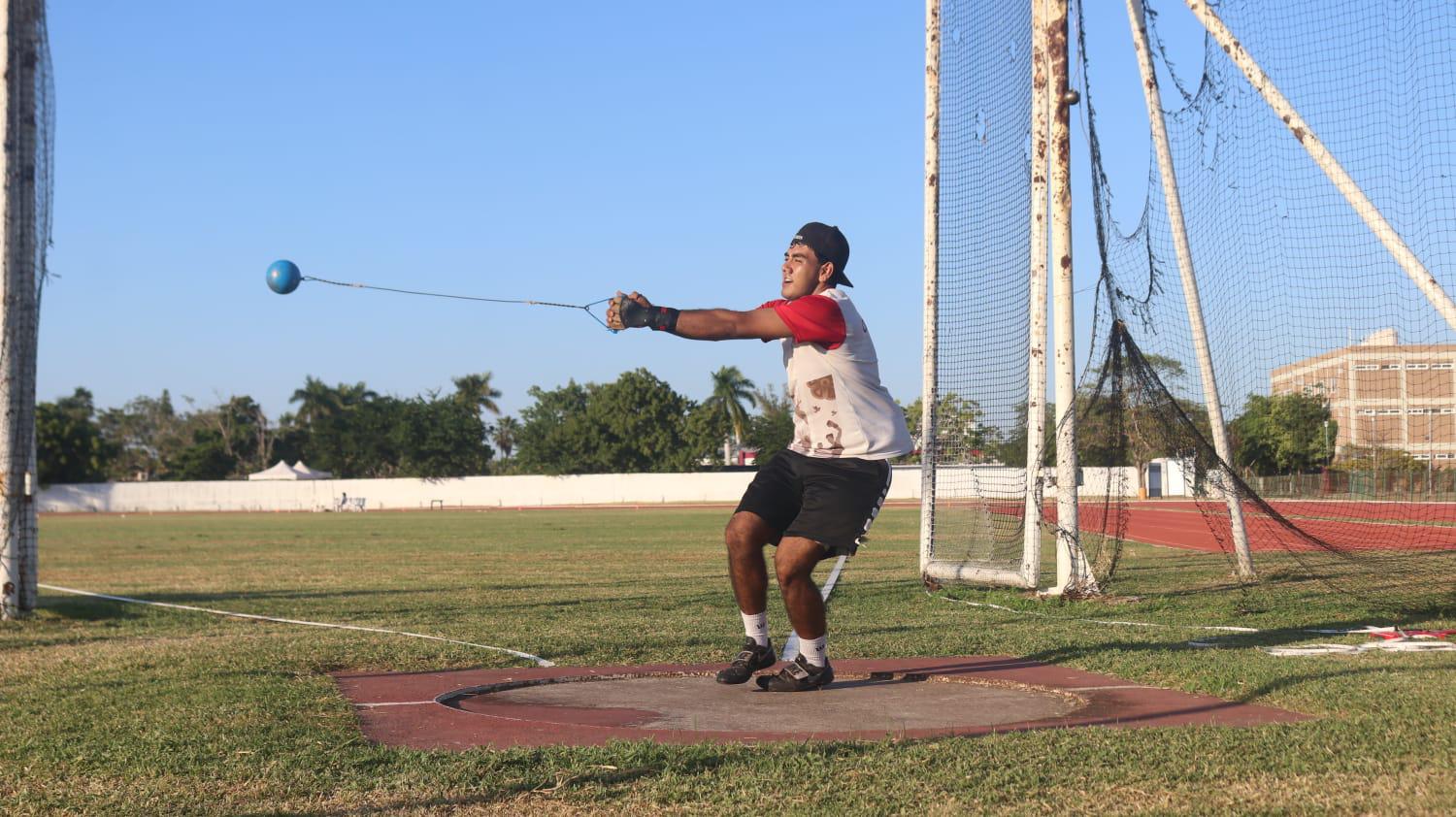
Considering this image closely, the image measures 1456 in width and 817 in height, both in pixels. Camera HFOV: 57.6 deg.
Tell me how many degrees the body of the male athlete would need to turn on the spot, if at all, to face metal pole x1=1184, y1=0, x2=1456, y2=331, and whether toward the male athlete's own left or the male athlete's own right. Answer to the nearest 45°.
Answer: approximately 180°

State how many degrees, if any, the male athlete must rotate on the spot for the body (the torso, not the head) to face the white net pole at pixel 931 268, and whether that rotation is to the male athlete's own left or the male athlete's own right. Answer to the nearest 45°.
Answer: approximately 135° to the male athlete's own right

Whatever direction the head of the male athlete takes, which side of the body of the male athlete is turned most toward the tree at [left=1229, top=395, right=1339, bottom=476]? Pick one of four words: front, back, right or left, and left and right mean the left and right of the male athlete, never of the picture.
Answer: back

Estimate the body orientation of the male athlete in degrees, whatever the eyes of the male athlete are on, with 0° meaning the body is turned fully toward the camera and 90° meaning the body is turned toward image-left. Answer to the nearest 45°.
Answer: approximately 45°

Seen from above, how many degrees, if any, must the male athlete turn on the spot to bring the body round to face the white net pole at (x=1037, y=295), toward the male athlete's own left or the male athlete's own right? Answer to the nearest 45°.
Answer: approximately 135° to the male athlete's own right

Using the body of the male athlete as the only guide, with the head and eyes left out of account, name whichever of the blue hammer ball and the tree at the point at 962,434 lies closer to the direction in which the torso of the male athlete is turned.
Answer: the blue hammer ball

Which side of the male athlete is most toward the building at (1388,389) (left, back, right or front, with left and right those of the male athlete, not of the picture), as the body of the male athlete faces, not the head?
back

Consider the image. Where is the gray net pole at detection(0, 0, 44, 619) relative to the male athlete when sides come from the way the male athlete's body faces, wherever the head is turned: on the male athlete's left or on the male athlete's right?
on the male athlete's right

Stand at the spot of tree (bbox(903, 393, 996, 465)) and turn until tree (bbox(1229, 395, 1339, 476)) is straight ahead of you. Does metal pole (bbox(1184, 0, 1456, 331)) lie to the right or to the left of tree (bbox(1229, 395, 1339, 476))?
right

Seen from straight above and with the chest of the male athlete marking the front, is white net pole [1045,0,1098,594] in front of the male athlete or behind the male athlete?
behind

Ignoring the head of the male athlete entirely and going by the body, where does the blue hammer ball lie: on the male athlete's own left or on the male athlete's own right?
on the male athlete's own right
